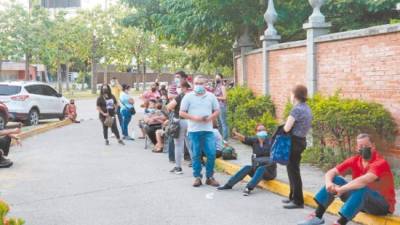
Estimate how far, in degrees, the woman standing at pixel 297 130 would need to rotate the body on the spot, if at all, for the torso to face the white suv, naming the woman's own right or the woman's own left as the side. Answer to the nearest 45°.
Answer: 0° — they already face it

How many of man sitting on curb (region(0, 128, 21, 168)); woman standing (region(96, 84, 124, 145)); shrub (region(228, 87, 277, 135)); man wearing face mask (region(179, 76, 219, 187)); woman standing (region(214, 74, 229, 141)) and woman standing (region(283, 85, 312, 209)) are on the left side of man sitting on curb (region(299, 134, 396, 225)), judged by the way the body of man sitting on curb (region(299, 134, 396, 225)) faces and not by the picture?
0

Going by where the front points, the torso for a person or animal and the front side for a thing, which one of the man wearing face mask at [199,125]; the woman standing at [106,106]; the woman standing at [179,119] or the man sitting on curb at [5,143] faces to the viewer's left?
the woman standing at [179,119]

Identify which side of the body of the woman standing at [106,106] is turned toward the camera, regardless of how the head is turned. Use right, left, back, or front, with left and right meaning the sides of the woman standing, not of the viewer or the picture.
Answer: front

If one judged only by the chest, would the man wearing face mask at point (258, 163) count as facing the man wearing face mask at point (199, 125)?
no

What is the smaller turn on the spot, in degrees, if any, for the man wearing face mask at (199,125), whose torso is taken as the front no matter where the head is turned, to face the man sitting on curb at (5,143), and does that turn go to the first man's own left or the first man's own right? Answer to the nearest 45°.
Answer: approximately 135° to the first man's own right

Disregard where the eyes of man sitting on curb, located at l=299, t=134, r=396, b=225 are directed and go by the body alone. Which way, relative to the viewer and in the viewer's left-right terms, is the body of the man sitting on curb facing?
facing the viewer and to the left of the viewer

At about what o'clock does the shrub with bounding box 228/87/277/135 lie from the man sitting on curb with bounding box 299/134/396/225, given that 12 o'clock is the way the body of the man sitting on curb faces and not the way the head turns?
The shrub is roughly at 4 o'clock from the man sitting on curb.

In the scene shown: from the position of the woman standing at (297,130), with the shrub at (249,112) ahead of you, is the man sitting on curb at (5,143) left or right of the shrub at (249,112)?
left

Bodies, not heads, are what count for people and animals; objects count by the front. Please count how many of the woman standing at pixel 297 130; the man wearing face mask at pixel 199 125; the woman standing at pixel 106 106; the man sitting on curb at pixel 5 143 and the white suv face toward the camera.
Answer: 2

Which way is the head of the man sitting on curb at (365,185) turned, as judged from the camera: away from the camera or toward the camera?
toward the camera

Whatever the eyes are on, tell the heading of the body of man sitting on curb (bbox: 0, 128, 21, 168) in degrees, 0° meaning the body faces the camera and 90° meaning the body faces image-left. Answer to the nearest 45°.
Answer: approximately 270°

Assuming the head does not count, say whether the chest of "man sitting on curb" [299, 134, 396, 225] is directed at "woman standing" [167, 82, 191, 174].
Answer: no

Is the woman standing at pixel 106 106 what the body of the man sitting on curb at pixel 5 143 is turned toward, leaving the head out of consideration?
no

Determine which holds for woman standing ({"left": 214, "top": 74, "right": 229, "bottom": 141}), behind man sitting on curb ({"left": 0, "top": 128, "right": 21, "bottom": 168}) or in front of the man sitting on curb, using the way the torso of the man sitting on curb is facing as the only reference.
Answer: in front

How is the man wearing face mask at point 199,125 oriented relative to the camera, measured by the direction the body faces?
toward the camera

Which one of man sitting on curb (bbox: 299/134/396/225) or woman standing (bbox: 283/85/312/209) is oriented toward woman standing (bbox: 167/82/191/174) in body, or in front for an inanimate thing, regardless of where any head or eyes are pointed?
woman standing (bbox: 283/85/312/209)

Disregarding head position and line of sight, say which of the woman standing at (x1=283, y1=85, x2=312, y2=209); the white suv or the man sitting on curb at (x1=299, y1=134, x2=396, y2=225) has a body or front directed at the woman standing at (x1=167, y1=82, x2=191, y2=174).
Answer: the woman standing at (x1=283, y1=85, x2=312, y2=209)
